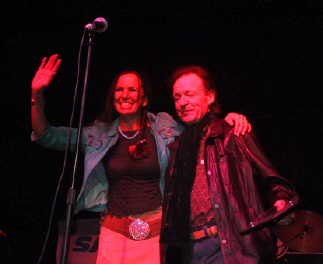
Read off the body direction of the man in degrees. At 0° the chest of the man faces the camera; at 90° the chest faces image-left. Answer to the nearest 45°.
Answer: approximately 45°

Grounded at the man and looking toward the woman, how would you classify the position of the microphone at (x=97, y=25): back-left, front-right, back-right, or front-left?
front-left

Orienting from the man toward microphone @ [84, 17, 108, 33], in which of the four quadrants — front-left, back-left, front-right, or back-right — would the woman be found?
front-right

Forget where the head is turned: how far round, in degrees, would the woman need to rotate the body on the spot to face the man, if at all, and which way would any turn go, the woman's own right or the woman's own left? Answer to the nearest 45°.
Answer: approximately 45° to the woman's own left

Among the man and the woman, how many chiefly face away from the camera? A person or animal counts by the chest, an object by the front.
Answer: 0

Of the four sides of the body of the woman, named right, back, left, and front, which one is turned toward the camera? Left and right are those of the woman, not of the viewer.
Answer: front

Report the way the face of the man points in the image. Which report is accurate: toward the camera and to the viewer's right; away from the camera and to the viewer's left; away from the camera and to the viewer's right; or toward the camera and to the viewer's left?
toward the camera and to the viewer's left
